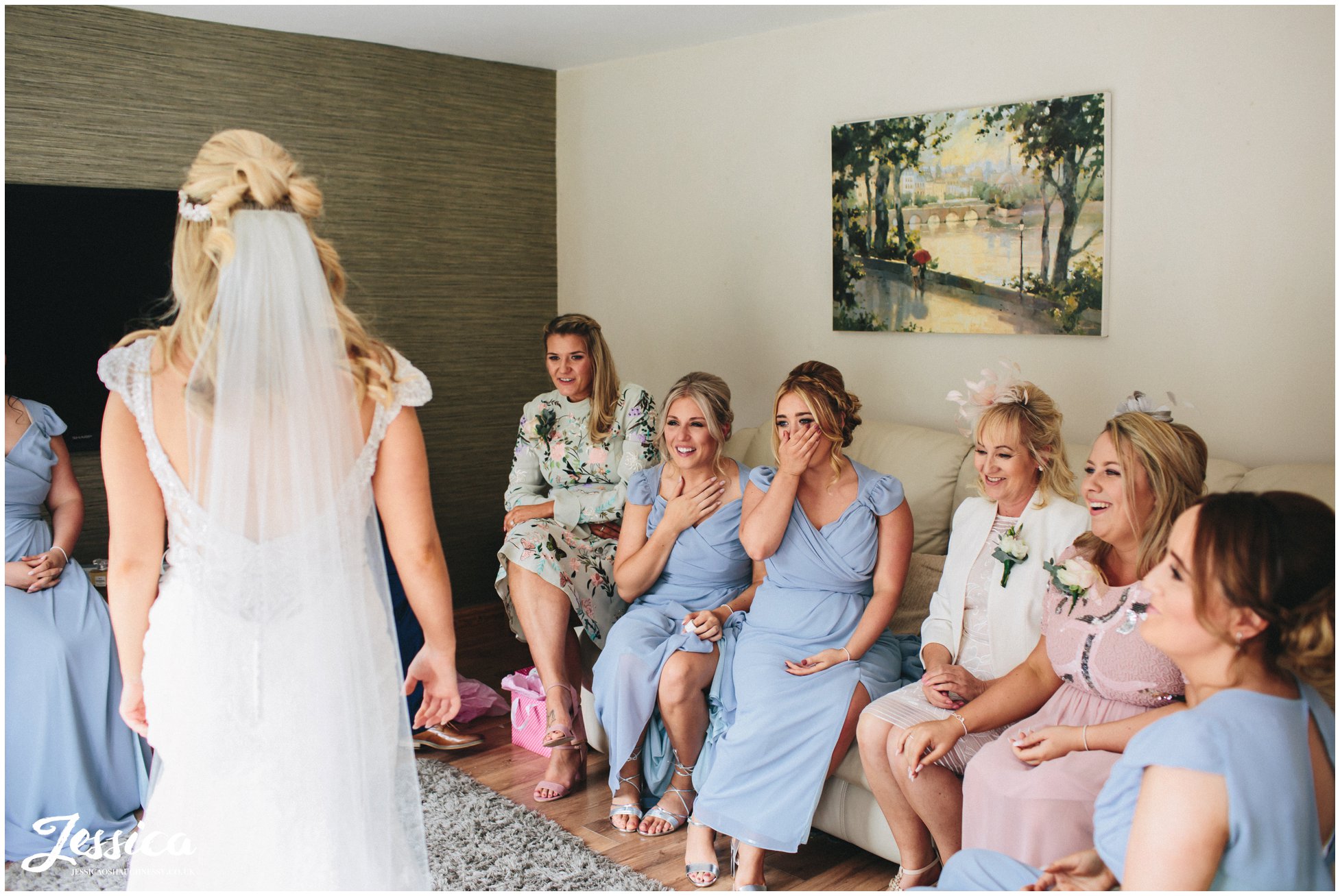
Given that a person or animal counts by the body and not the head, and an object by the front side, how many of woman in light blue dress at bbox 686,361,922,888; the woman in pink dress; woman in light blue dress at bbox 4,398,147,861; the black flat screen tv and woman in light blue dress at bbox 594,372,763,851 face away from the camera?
0

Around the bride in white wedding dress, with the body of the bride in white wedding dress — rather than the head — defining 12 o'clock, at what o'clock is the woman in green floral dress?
The woman in green floral dress is roughly at 1 o'clock from the bride in white wedding dress.

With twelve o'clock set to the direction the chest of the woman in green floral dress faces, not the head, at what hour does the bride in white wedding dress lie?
The bride in white wedding dress is roughly at 11 o'clock from the woman in green floral dress.

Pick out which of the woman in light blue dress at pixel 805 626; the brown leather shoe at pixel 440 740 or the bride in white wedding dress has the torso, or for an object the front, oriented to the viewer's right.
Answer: the brown leather shoe

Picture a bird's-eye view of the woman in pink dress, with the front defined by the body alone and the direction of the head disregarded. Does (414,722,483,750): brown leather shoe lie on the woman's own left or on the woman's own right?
on the woman's own right

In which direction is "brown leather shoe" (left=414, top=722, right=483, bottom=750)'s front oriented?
to the viewer's right

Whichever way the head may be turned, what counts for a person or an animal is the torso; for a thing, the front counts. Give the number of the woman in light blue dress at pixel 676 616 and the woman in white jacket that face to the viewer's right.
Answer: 0

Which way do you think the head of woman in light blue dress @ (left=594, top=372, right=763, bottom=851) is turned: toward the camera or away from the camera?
toward the camera

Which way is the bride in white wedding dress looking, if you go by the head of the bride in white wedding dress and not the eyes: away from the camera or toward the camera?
away from the camera

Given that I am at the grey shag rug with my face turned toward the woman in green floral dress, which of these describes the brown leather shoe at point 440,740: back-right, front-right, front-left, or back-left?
front-left

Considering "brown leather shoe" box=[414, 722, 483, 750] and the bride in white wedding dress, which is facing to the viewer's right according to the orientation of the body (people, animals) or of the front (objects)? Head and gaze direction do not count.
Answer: the brown leather shoe

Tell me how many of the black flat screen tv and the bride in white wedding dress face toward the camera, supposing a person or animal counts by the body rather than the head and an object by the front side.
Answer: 1

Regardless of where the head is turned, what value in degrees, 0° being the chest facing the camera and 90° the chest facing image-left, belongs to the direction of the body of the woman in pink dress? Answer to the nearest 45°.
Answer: approximately 45°

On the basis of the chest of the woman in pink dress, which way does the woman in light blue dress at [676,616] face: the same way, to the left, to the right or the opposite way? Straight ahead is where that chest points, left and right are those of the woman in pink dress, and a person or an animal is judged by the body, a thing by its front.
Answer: the same way

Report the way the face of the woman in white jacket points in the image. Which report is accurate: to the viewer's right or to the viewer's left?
to the viewer's left

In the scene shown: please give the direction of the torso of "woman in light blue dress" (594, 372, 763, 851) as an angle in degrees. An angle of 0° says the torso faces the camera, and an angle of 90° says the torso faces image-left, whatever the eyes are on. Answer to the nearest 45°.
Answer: approximately 45°

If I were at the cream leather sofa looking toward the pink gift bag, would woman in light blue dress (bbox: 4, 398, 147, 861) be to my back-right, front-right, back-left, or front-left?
front-left
